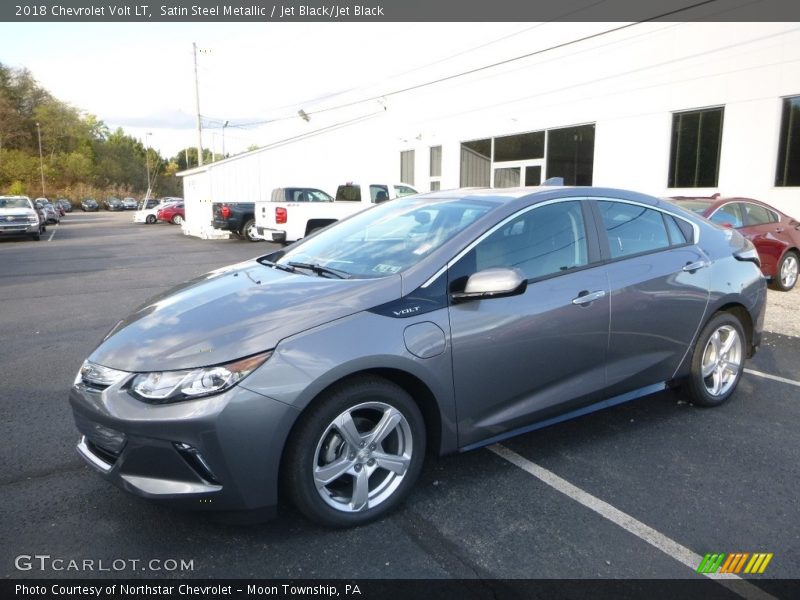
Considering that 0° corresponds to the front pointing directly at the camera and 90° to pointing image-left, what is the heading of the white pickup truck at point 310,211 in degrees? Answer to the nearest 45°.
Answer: approximately 225°

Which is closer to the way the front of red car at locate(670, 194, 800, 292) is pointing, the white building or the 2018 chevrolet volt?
the 2018 chevrolet volt

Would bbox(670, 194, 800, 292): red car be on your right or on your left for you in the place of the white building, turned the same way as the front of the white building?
on your left

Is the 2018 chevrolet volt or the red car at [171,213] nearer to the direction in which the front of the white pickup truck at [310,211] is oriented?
the red car

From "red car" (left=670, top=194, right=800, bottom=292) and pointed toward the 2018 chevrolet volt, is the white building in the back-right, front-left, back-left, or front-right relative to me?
back-right

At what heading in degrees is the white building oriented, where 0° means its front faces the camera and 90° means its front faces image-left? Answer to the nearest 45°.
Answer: approximately 45°

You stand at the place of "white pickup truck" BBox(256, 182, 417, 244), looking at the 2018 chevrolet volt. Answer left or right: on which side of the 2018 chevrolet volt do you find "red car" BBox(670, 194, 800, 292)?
left

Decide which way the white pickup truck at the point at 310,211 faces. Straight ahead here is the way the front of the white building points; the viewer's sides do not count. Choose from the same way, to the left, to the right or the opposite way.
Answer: the opposite way

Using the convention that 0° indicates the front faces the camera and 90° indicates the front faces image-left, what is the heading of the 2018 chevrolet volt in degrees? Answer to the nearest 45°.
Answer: approximately 45°

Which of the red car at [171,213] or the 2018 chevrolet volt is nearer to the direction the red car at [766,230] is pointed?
the 2018 chevrolet volt

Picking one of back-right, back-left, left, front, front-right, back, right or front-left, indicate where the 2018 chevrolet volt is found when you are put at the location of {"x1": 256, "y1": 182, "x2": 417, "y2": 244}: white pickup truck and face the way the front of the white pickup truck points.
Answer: back-right

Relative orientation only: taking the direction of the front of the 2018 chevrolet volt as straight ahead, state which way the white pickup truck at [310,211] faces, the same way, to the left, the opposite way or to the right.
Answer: the opposite way
